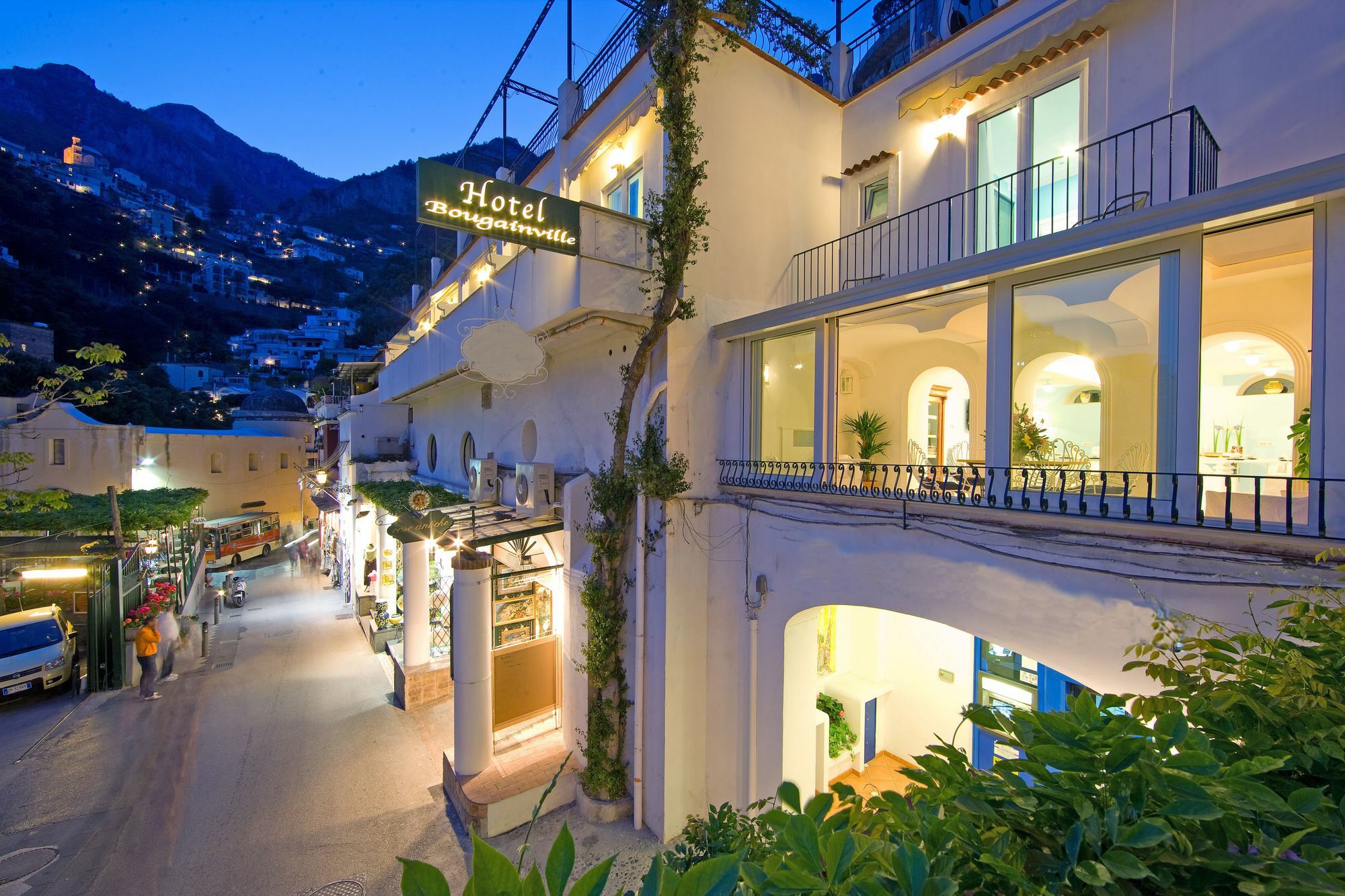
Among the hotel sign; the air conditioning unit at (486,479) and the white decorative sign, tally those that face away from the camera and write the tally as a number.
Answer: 0

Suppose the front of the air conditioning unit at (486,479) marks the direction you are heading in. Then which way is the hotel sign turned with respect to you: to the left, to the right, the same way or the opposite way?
to the left

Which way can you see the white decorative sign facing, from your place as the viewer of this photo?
facing the viewer and to the right of the viewer

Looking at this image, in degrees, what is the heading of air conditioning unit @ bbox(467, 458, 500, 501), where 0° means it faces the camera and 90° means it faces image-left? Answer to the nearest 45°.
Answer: approximately 45°

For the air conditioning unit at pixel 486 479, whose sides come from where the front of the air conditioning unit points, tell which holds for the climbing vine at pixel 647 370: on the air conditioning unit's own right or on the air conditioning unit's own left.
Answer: on the air conditioning unit's own left

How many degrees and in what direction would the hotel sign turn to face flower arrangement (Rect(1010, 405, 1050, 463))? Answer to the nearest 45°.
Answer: approximately 45° to its left

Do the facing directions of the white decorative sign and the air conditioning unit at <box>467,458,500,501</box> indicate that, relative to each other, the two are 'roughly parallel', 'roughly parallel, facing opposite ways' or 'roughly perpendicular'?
roughly perpendicular

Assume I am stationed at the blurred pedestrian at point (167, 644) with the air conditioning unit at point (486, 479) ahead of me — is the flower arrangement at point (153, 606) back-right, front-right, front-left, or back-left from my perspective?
back-left

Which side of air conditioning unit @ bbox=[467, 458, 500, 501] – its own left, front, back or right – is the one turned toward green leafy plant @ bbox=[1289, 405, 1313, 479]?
left

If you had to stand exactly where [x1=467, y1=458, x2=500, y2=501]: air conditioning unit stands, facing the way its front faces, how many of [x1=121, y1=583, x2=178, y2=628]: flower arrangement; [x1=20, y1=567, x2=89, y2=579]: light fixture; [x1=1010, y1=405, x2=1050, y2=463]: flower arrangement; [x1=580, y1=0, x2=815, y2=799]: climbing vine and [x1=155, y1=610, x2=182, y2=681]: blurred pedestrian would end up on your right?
3
